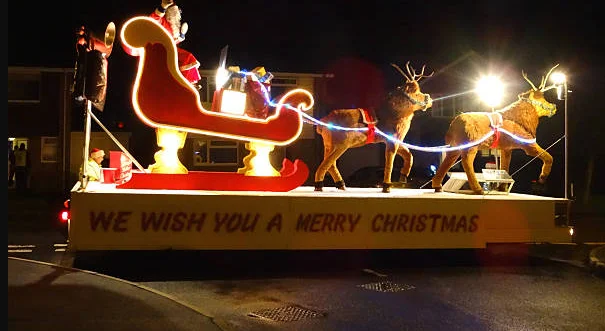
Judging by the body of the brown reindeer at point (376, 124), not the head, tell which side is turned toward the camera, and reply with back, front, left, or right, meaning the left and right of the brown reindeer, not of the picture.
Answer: right

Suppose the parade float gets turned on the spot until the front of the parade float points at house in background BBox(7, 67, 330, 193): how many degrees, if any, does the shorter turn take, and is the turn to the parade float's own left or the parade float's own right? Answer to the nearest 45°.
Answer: approximately 135° to the parade float's own left

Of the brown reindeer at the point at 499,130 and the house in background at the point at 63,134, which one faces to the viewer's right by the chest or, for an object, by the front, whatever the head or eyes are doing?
the brown reindeer

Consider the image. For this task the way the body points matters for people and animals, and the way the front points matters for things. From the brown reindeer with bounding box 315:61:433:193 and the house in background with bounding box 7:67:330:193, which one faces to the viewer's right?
the brown reindeer

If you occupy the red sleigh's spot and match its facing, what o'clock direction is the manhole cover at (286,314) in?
The manhole cover is roughly at 2 o'clock from the red sleigh.

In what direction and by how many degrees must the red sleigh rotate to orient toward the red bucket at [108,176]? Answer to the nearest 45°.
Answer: approximately 135° to its left

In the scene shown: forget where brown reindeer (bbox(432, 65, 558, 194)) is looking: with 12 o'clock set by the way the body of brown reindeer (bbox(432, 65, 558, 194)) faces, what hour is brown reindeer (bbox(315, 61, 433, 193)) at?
brown reindeer (bbox(315, 61, 433, 193)) is roughly at 5 o'clock from brown reindeer (bbox(432, 65, 558, 194)).

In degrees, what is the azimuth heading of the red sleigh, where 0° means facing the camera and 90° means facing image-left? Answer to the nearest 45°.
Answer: approximately 270°

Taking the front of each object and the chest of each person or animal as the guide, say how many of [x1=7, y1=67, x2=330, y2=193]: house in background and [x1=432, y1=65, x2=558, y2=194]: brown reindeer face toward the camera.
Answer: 1

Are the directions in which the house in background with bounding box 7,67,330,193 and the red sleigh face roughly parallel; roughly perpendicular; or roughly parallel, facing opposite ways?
roughly perpendicular

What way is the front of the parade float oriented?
to the viewer's right

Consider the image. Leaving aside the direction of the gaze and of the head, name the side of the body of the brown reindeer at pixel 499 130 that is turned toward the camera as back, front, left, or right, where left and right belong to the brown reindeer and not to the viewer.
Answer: right

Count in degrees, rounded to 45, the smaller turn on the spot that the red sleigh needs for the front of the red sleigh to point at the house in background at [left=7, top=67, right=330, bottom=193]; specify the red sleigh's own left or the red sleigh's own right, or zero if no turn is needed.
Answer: approximately 90° to the red sleigh's own left

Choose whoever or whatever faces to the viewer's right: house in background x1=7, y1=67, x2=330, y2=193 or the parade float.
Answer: the parade float

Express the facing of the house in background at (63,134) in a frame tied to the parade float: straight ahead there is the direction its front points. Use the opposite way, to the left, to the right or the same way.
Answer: to the right
